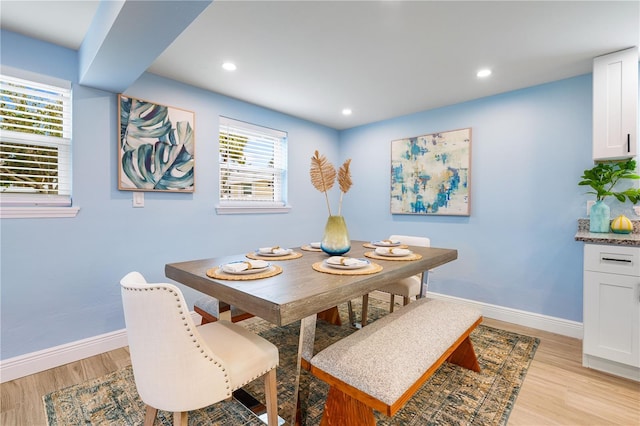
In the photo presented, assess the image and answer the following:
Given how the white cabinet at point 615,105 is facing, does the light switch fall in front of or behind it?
in front

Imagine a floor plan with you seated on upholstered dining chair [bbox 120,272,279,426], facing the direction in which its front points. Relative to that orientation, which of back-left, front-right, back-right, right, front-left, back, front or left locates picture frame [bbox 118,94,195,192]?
front-left

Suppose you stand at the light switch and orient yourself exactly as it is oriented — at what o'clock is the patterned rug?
The patterned rug is roughly at 11 o'clock from the light switch.

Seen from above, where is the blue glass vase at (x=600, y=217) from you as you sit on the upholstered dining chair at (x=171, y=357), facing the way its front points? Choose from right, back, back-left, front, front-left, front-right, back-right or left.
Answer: front-right

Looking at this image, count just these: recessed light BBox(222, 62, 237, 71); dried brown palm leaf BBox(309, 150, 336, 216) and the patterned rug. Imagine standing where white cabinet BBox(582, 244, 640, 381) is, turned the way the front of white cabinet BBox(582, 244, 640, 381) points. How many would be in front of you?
3

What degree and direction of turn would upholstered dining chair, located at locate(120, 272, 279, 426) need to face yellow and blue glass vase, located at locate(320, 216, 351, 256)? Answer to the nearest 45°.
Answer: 0° — it already faces it

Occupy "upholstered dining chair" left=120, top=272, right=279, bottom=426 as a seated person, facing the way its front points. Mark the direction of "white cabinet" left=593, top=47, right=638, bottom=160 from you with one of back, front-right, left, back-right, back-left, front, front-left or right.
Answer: front-right

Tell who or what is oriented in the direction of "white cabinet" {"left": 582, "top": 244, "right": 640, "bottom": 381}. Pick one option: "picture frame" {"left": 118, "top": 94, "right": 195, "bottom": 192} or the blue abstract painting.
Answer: the picture frame

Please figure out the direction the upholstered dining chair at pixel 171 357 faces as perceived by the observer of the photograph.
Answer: facing away from the viewer and to the right of the viewer

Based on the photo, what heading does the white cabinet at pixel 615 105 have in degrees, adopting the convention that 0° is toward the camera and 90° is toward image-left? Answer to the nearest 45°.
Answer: approximately 45°

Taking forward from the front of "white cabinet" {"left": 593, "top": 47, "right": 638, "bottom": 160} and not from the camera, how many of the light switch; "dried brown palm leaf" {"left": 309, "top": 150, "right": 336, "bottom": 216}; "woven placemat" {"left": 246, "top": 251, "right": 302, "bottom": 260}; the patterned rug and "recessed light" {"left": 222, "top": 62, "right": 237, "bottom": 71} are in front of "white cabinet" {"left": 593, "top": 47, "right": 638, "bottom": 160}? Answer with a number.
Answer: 5
